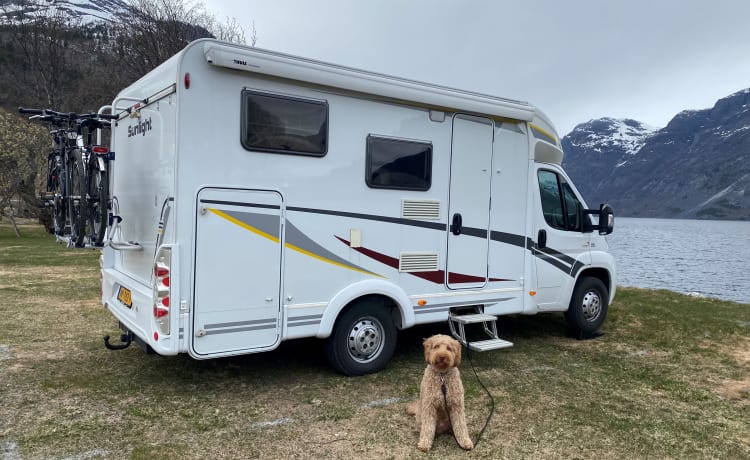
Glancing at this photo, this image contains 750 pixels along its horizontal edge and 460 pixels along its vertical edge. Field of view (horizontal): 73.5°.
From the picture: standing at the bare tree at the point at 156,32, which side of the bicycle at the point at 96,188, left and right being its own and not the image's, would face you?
front

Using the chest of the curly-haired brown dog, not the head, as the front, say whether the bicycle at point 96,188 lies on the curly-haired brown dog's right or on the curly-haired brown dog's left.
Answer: on the curly-haired brown dog's right

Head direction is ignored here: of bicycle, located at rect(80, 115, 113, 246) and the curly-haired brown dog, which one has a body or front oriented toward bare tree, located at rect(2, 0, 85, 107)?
the bicycle

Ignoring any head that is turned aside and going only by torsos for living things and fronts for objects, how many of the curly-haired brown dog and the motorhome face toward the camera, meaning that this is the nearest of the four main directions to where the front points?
1

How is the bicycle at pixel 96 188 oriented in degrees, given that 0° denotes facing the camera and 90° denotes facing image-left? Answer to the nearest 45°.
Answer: approximately 180°

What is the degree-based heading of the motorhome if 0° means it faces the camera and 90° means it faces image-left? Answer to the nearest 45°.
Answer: approximately 225°

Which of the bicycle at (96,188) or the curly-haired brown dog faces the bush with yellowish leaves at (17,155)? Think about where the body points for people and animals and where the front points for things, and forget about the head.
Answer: the bicycle

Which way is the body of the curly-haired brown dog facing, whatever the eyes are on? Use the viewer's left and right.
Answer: facing the viewer

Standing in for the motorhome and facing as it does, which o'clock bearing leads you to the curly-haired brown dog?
The curly-haired brown dog is roughly at 3 o'clock from the motorhome.

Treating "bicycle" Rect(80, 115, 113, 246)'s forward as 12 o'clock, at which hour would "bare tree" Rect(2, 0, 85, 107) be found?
The bare tree is roughly at 12 o'clock from the bicycle.

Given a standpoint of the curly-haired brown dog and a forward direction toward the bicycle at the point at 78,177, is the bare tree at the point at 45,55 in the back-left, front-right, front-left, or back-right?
front-right

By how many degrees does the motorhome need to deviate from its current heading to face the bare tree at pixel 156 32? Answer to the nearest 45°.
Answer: approximately 90° to its left

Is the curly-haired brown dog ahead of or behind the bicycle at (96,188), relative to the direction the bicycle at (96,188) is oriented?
behind
